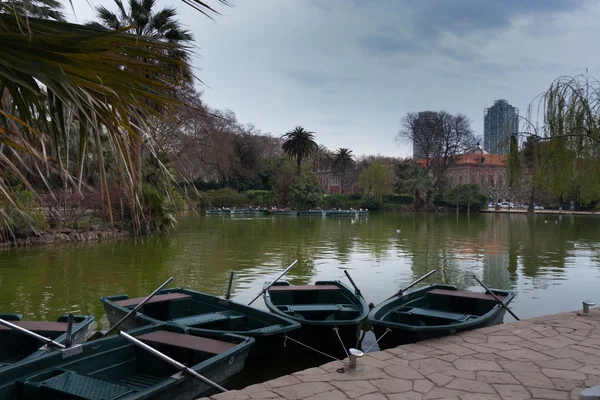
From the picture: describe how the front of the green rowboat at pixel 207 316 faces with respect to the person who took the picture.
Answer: facing the viewer and to the right of the viewer

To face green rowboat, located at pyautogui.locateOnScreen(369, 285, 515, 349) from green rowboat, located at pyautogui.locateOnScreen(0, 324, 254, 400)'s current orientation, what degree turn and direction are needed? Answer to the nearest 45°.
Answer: approximately 135° to its left

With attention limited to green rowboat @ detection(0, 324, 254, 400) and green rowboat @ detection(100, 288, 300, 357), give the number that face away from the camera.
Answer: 0

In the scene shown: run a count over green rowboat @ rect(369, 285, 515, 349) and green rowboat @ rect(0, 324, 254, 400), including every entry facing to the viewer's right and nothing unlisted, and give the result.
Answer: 0

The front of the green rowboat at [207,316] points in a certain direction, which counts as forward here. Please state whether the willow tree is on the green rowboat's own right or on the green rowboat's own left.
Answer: on the green rowboat's own left

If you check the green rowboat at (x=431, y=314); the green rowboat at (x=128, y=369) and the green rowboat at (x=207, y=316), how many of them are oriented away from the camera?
0
